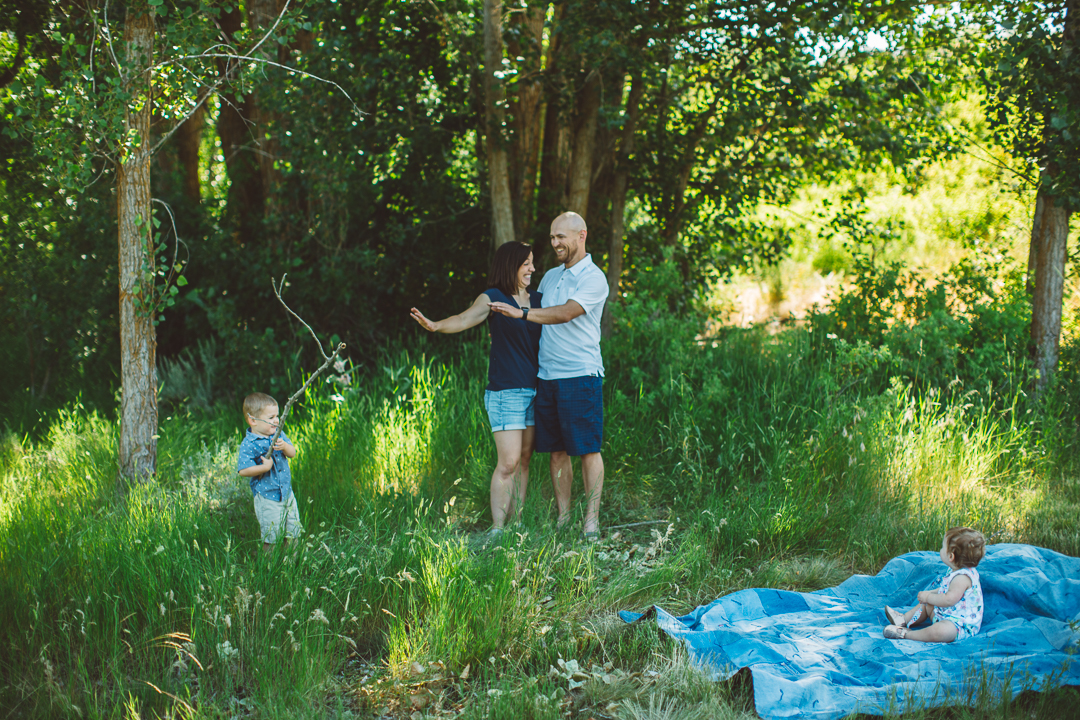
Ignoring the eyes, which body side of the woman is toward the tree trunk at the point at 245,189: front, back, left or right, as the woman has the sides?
back

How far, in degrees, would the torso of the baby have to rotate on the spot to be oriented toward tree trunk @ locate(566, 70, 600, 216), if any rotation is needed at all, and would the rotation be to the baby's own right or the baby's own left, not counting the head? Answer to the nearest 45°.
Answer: approximately 45° to the baby's own right

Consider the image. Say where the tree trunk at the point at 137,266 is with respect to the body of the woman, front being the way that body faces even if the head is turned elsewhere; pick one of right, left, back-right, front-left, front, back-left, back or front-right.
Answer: back-right

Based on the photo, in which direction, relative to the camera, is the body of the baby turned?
to the viewer's left

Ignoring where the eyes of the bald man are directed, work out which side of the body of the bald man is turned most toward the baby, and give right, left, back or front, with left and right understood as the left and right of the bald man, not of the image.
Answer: left

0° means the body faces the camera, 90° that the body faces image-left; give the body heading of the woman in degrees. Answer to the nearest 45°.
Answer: approximately 315°

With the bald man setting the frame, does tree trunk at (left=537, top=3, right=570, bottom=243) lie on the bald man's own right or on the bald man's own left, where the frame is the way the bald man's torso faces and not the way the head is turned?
on the bald man's own right

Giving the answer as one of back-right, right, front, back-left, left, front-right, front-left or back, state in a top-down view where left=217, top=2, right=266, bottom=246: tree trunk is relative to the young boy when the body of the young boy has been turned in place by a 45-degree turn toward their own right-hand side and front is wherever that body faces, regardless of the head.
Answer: back

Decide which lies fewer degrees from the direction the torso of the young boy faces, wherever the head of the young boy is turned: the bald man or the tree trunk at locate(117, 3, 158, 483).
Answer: the bald man
